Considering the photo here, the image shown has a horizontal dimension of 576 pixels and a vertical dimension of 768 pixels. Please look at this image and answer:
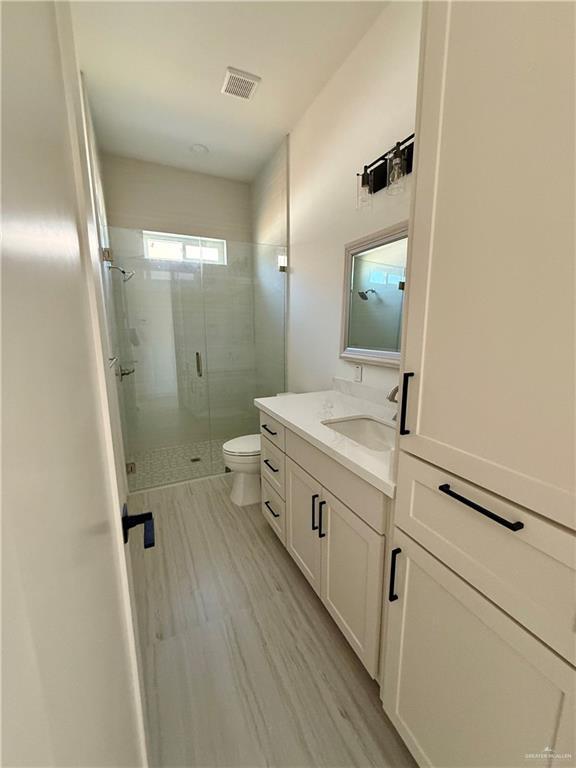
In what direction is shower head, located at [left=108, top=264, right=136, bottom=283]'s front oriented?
to the viewer's right

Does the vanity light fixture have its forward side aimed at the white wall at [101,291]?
yes

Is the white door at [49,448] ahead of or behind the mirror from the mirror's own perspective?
ahead

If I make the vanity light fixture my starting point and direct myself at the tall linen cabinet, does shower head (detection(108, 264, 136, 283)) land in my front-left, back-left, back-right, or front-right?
back-right

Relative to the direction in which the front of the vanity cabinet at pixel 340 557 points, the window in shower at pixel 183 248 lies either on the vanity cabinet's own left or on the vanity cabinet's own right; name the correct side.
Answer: on the vanity cabinet's own right

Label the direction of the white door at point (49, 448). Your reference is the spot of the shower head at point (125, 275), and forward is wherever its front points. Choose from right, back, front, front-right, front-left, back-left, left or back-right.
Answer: right

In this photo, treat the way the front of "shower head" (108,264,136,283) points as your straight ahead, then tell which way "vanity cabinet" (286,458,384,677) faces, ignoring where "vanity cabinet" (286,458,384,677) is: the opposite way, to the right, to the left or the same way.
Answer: the opposite way

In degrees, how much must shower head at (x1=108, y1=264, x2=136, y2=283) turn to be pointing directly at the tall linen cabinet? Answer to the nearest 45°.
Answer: approximately 90° to its right

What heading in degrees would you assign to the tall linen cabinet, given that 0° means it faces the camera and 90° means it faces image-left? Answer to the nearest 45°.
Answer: approximately 45°
